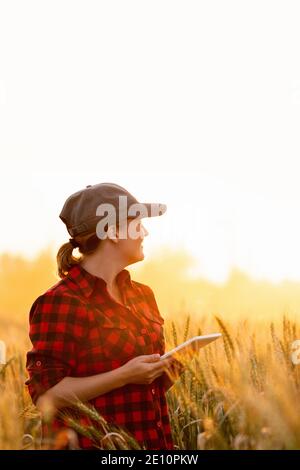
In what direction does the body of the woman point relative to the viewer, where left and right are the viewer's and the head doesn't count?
facing the viewer and to the right of the viewer

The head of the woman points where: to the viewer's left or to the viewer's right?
to the viewer's right
